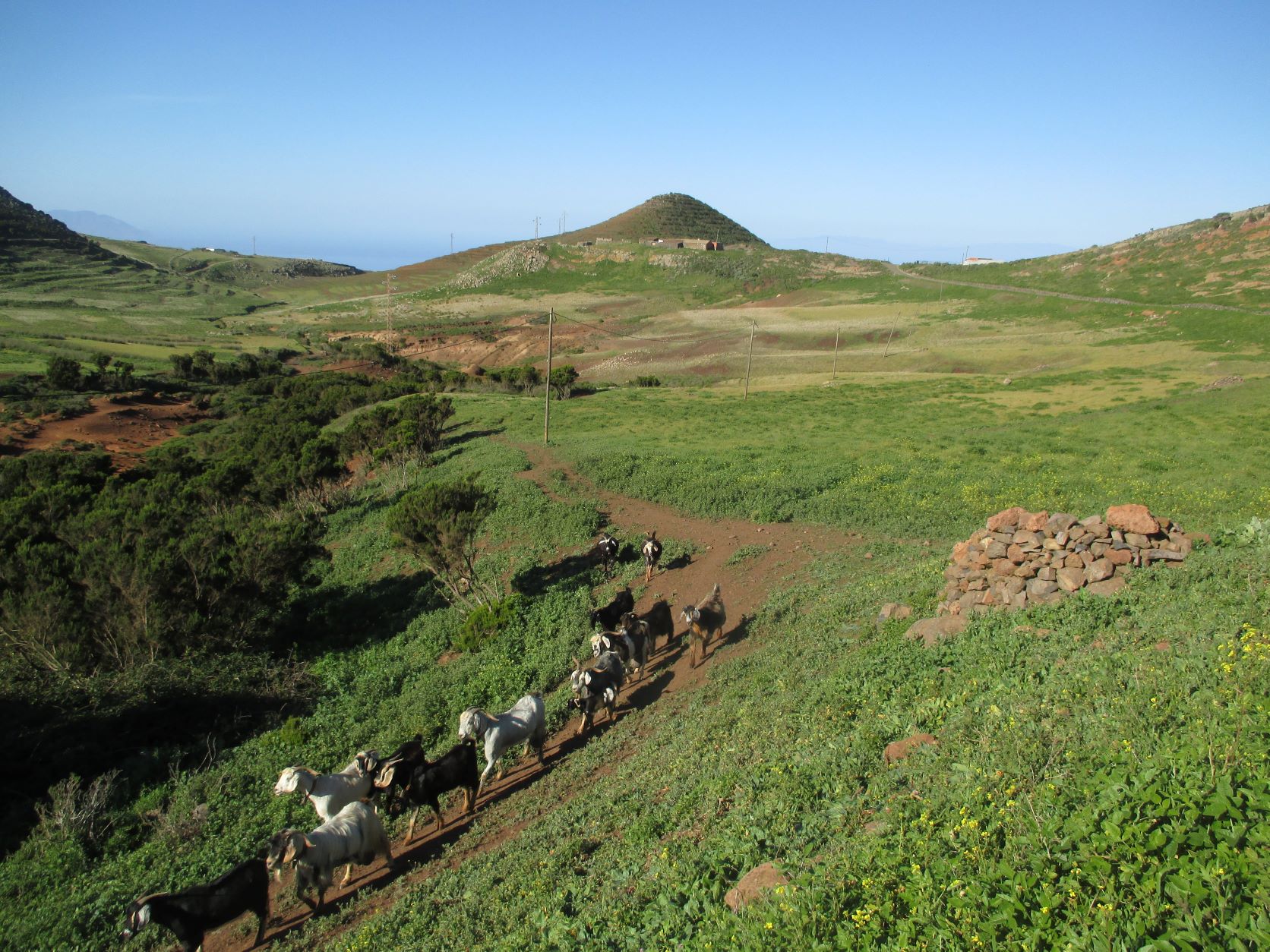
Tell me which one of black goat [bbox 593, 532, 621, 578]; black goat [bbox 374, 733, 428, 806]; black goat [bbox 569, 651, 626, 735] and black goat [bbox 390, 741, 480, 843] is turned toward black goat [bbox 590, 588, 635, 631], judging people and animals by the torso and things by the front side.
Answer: black goat [bbox 593, 532, 621, 578]

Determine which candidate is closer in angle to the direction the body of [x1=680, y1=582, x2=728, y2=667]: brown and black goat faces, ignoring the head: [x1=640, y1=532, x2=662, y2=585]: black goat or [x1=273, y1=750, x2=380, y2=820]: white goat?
the white goat

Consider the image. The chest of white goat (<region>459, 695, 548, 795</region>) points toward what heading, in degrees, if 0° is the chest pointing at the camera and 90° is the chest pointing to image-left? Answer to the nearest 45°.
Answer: approximately 45°

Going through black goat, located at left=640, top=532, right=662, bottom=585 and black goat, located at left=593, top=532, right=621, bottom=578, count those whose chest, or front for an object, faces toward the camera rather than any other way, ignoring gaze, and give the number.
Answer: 2

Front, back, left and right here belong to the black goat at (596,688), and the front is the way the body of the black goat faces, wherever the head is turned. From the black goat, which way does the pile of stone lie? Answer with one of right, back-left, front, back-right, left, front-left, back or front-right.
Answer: back-left

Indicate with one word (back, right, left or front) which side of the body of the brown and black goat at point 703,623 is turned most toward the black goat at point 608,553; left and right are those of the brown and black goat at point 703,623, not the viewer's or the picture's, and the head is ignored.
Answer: right

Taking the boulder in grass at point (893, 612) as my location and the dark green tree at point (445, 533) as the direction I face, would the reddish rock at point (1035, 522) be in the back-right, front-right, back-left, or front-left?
back-right

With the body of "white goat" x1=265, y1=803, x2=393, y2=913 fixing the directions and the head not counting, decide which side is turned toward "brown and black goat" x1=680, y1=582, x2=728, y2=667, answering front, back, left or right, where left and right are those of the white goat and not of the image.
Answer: back

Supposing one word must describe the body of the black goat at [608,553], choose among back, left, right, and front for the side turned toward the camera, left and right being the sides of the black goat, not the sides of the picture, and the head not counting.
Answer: front

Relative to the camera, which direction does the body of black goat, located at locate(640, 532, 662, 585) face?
toward the camera

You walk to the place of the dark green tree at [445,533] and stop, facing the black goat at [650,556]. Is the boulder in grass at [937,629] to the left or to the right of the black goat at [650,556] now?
right

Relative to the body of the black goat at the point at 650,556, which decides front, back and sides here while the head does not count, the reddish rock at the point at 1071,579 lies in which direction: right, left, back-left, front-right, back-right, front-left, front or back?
front-left

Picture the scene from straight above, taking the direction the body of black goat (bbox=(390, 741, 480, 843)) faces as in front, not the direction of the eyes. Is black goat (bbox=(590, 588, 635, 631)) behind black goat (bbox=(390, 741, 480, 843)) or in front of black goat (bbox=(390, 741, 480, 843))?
behind

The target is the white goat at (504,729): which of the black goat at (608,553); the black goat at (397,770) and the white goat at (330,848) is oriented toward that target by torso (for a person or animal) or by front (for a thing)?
the black goat at (608,553)

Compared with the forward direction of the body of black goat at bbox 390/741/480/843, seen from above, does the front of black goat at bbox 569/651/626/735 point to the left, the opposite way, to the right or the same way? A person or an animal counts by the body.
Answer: the same way

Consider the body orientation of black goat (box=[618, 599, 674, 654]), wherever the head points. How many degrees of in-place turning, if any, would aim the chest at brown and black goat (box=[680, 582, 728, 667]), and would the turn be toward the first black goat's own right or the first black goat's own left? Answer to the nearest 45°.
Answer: approximately 90° to the first black goat's own left
